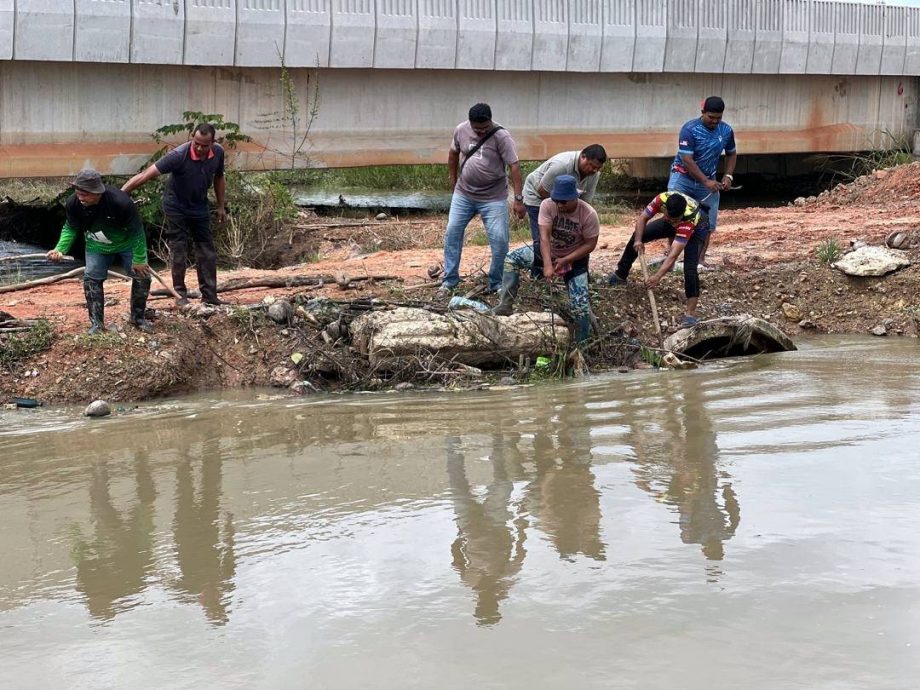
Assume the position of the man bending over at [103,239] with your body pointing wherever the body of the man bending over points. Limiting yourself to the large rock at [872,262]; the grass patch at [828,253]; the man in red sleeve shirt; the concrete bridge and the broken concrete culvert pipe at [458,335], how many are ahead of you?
0

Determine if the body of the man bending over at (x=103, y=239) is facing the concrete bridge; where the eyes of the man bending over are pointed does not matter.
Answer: no

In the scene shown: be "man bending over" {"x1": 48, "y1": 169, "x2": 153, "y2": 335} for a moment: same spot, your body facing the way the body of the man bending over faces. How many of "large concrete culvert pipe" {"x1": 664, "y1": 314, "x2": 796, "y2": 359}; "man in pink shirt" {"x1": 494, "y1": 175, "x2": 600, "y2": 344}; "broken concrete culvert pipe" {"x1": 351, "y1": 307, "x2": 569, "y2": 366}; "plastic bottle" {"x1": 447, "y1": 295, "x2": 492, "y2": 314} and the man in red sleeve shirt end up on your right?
0

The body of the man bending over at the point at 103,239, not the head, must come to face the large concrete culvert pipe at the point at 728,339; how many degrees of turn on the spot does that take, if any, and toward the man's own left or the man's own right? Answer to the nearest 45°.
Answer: approximately 135° to the man's own left

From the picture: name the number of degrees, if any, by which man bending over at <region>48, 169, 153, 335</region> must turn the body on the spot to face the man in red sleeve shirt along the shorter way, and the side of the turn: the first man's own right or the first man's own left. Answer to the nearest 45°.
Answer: approximately 135° to the first man's own left

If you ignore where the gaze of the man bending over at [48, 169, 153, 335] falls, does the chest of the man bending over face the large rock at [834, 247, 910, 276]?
no

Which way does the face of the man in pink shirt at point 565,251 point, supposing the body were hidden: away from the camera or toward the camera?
toward the camera

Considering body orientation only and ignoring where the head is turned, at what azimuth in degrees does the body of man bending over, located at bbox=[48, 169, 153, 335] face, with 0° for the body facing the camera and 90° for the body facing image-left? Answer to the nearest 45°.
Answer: approximately 45°
